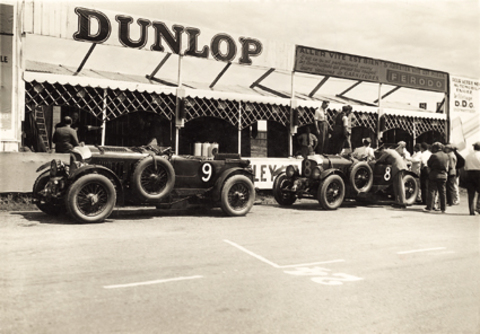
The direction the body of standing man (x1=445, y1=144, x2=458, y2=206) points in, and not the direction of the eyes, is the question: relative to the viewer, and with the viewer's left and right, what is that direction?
facing to the left of the viewer

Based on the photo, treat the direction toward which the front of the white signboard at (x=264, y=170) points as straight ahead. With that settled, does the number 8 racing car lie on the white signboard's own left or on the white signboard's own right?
on the white signboard's own left

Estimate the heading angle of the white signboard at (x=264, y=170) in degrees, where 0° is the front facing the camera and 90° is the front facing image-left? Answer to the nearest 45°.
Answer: approximately 0°

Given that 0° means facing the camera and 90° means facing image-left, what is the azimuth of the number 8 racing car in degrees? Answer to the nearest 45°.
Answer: approximately 45°

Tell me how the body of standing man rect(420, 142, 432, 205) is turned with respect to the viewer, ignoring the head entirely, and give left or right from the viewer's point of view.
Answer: facing away from the viewer and to the left of the viewer

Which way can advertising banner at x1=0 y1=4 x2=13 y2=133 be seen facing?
toward the camera

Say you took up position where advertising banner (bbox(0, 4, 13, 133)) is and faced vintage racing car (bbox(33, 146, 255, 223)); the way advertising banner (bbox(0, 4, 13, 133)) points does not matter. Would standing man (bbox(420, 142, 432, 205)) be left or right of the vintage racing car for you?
left

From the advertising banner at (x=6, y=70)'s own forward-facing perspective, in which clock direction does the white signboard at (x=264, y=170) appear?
The white signboard is roughly at 9 o'clock from the advertising banner.

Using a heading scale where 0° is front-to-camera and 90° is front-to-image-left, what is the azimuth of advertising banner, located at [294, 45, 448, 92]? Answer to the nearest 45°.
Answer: approximately 315°

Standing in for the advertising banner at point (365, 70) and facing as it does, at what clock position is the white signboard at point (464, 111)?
The white signboard is roughly at 9 o'clock from the advertising banner.

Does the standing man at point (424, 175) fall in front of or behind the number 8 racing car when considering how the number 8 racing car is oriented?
behind
